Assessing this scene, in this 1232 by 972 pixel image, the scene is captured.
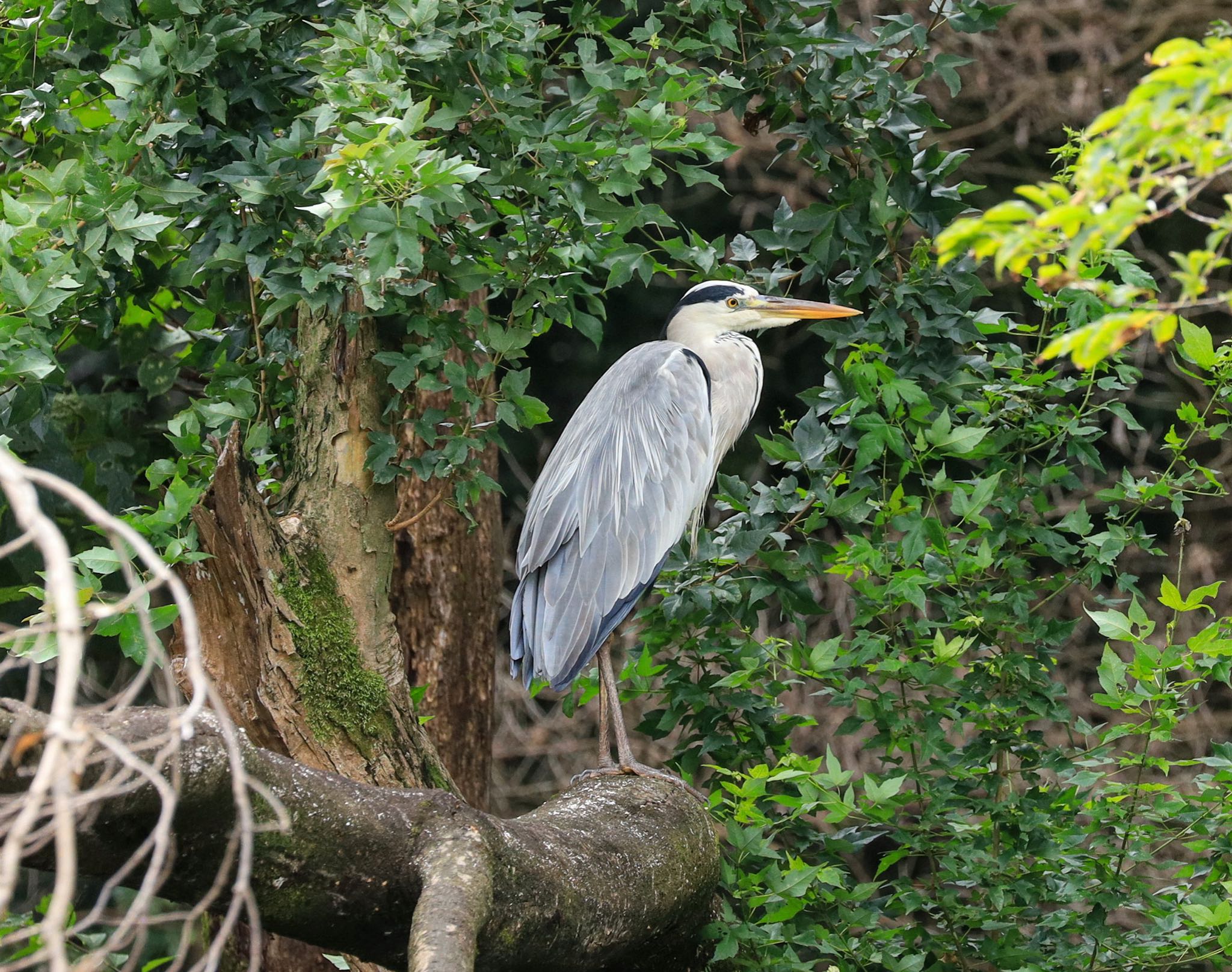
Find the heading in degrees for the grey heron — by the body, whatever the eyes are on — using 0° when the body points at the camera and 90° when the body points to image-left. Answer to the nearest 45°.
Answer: approximately 270°

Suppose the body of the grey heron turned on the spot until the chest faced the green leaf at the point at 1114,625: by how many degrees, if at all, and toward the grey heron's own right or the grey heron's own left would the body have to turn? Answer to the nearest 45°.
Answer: approximately 45° to the grey heron's own right

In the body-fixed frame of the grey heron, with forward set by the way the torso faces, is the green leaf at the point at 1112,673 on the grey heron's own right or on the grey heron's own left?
on the grey heron's own right
